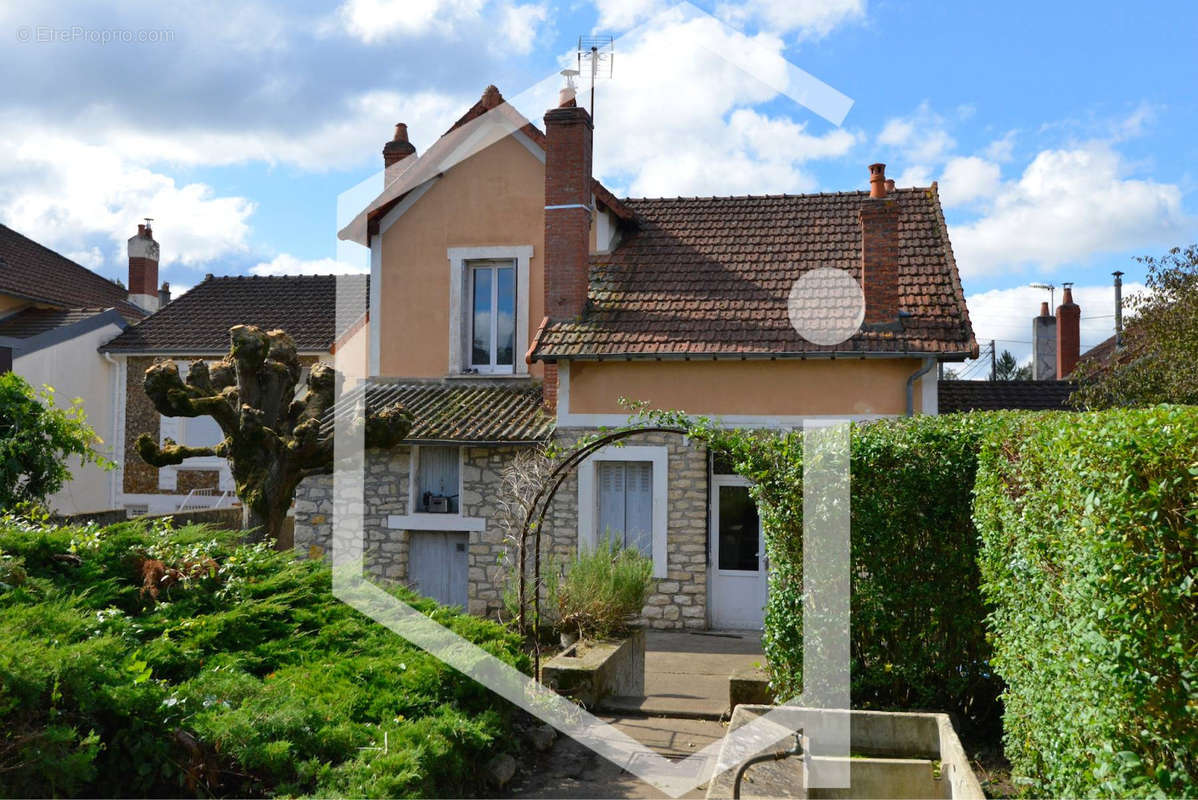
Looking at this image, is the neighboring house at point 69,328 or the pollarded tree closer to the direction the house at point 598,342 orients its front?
the pollarded tree

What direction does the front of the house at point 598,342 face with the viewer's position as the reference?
facing the viewer

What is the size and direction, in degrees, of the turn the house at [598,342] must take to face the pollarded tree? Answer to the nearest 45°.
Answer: approximately 45° to its right

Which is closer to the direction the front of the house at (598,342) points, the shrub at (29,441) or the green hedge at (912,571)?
the green hedge

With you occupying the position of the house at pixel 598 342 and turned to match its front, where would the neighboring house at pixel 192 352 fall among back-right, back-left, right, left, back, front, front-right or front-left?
back-right

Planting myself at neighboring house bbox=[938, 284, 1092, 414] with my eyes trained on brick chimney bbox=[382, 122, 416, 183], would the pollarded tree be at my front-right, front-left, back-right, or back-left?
front-left

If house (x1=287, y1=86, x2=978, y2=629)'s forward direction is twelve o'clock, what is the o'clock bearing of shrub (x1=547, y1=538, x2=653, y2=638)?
The shrub is roughly at 12 o'clock from the house.

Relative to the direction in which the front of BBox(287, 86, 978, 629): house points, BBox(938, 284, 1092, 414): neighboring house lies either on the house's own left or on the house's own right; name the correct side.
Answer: on the house's own left

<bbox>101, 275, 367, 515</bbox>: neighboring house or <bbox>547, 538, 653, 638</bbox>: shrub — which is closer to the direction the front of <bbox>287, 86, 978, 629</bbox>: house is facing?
the shrub

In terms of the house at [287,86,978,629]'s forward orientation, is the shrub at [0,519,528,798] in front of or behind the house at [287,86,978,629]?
in front

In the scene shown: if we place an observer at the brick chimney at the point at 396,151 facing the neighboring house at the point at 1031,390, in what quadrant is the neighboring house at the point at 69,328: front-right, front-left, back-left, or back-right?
back-left
